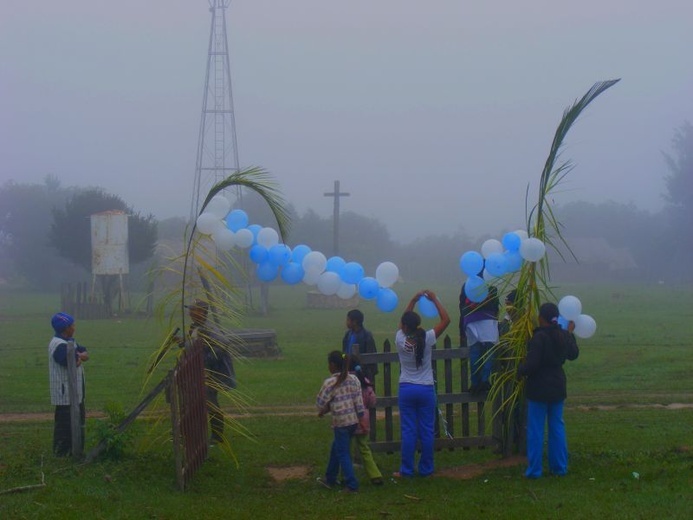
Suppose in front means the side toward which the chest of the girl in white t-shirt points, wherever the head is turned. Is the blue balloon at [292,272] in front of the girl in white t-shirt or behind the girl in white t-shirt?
in front

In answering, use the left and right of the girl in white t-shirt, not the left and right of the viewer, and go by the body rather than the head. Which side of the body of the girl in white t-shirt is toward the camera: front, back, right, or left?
back

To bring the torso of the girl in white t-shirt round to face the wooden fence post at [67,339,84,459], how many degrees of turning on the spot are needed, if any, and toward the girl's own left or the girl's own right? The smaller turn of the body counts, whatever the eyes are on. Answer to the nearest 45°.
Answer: approximately 90° to the girl's own left

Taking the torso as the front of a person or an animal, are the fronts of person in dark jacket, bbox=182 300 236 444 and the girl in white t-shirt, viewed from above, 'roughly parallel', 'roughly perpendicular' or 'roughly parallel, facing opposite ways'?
roughly perpendicular

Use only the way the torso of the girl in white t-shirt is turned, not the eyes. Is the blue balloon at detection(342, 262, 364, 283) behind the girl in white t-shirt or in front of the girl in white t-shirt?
in front
